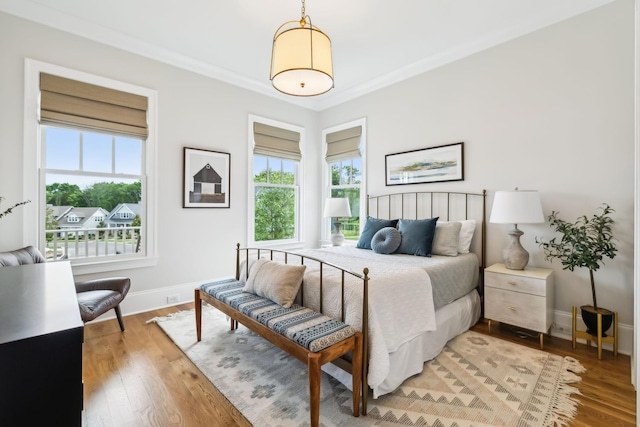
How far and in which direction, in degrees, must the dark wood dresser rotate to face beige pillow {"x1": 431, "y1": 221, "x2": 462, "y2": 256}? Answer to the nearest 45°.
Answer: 0° — it already faces it

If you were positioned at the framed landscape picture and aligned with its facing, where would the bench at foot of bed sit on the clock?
The bench at foot of bed is roughly at 11 o'clock from the framed landscape picture.

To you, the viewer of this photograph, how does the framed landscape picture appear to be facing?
facing the viewer and to the left of the viewer

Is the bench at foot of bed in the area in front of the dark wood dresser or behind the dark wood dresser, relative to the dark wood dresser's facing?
in front

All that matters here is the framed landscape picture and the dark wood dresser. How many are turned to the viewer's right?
1

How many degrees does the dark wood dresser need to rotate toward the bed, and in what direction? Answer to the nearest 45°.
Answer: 0° — it already faces it

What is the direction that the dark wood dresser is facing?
to the viewer's right

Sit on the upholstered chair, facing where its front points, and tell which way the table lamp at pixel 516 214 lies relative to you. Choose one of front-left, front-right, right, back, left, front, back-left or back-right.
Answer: front

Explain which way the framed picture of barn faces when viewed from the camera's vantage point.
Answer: facing the viewer and to the right of the viewer

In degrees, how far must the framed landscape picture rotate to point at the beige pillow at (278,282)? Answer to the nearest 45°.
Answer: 0° — it already faces it

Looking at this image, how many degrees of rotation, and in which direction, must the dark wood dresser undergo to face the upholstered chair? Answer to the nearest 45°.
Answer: approximately 90° to its left

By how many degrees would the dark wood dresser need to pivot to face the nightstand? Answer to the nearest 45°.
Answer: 0° — it already faces it

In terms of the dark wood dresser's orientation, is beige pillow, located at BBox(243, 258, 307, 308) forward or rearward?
forward

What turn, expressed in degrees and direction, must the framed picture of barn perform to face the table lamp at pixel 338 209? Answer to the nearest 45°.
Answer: approximately 45° to its left

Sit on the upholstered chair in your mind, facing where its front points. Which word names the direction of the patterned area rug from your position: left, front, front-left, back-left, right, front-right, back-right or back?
front

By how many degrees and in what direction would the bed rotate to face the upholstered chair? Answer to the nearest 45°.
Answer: approximately 45° to its right
